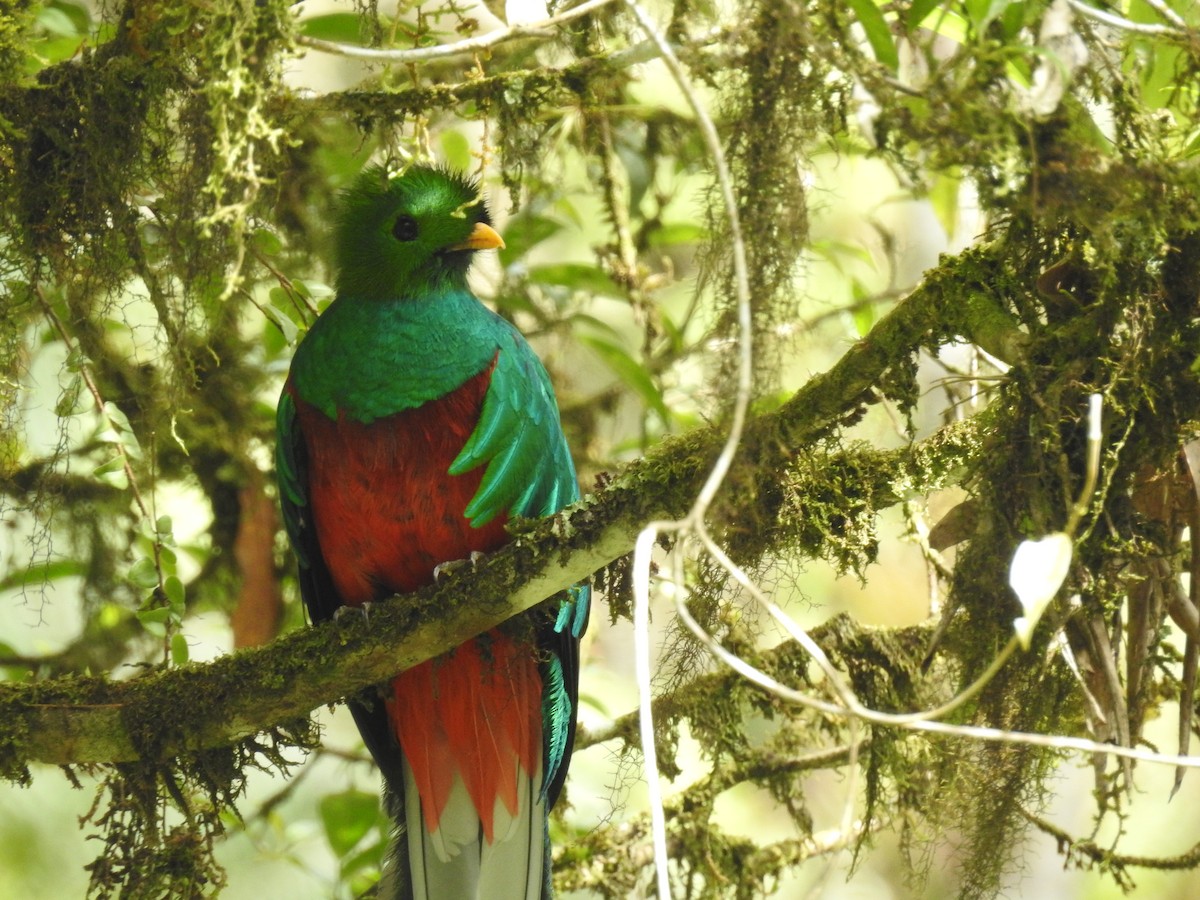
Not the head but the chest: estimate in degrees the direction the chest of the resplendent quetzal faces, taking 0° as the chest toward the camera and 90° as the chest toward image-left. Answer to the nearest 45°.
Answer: approximately 0°

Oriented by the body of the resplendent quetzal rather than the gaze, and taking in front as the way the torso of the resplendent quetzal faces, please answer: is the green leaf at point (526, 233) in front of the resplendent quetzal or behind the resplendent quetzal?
behind

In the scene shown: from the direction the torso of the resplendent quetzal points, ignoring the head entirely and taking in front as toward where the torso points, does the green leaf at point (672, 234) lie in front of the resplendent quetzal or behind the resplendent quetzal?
behind

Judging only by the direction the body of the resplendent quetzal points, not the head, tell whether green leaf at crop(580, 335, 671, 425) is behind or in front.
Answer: behind
